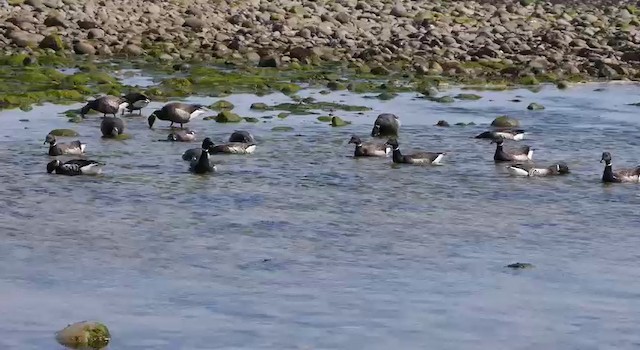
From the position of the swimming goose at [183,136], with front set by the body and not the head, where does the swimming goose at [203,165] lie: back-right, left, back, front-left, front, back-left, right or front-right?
left

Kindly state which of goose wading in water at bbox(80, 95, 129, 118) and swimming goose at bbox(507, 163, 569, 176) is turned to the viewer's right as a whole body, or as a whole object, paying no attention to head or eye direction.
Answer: the swimming goose

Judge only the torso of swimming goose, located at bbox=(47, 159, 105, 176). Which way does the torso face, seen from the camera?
to the viewer's left

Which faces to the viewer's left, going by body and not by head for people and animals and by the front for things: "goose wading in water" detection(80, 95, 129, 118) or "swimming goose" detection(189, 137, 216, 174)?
the goose wading in water

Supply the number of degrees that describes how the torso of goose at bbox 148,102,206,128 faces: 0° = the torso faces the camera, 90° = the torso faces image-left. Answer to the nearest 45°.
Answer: approximately 90°

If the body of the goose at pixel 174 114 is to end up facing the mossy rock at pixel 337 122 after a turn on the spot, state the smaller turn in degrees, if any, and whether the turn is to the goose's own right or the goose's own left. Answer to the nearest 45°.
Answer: approximately 180°

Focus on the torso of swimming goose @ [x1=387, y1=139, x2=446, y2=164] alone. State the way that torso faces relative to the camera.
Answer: to the viewer's left

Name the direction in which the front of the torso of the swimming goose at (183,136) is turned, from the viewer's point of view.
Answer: to the viewer's left

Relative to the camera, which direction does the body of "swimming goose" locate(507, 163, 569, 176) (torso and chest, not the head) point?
to the viewer's right

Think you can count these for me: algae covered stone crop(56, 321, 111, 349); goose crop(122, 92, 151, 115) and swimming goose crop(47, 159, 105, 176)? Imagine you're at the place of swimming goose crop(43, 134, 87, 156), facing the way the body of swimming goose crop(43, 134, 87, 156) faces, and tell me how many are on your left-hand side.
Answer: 2
